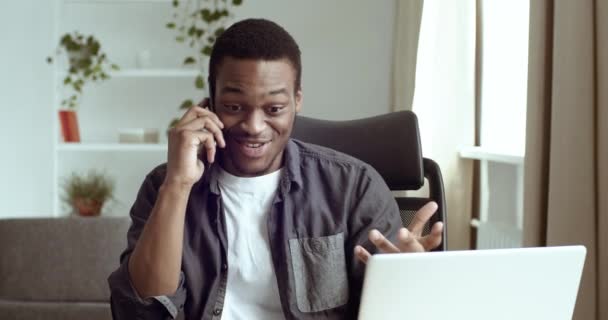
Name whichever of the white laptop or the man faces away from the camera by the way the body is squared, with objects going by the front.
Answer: the white laptop

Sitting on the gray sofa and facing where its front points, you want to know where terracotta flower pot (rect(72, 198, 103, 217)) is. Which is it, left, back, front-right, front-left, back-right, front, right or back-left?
back

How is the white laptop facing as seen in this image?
away from the camera

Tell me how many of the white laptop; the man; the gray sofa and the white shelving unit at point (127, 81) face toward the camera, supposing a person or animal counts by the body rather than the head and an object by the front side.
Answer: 3

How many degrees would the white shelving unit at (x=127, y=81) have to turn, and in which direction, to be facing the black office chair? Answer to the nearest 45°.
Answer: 0° — it already faces it

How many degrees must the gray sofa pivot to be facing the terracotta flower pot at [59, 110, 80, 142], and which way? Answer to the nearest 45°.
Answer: approximately 180°

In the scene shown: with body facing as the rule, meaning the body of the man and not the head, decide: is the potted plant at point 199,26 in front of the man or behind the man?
behind

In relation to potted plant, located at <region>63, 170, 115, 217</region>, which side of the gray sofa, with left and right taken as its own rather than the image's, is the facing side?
back

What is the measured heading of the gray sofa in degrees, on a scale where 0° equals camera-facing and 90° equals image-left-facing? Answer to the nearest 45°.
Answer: approximately 0°

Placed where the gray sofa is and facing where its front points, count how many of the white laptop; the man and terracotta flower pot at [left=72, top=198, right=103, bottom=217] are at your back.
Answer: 1

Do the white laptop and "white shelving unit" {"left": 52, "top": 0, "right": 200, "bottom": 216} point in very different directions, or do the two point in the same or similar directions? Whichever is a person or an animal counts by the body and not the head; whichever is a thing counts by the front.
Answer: very different directions

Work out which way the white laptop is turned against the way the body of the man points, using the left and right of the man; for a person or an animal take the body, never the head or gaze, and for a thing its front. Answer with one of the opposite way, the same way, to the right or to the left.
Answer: the opposite way

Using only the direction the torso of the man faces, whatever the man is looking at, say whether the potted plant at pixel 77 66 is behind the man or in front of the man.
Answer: behind
